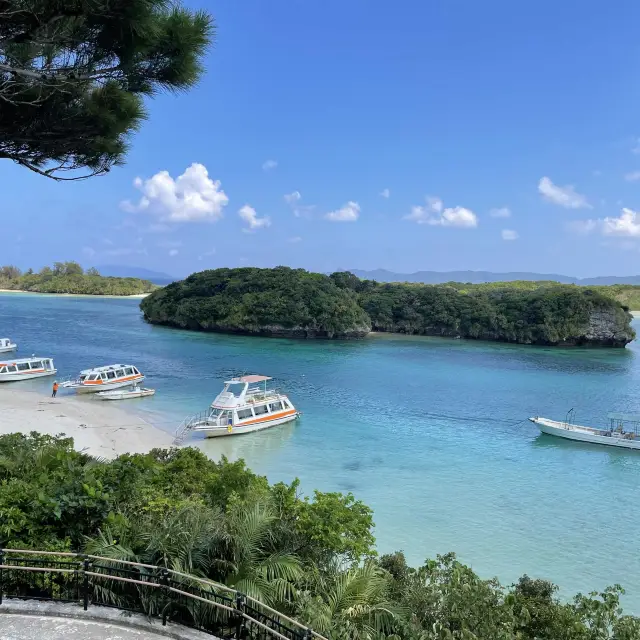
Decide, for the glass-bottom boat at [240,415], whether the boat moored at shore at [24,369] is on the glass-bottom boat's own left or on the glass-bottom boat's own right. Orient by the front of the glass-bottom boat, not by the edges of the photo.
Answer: on the glass-bottom boat's own right

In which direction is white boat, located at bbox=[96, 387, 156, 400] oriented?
to the viewer's left

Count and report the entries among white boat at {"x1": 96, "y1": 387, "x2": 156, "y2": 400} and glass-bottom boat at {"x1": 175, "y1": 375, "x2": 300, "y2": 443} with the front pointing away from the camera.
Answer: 0

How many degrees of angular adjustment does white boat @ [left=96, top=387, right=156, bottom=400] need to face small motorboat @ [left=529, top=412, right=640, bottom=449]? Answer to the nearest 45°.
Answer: approximately 135° to its left

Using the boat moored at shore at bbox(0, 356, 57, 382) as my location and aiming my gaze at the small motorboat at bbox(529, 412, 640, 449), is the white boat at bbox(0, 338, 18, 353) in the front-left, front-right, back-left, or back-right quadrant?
back-left

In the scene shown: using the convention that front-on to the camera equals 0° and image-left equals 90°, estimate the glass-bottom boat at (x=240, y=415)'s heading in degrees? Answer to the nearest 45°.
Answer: approximately 45°

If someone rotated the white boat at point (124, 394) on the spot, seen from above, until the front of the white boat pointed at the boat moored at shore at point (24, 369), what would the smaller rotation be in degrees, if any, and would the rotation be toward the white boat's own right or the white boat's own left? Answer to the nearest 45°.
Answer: approximately 45° to the white boat's own right

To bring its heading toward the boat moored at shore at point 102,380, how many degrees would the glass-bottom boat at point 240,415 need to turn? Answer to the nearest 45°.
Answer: approximately 90° to its right

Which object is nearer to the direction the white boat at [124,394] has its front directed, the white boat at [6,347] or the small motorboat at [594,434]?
the white boat

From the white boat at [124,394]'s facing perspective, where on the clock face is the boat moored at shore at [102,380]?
The boat moored at shore is roughly at 2 o'clock from the white boat.

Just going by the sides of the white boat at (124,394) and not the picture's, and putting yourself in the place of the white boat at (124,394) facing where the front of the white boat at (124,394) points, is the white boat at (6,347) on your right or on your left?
on your right

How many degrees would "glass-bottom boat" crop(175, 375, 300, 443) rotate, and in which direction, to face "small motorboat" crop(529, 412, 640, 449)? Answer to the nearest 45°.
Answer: approximately 135° to its left
